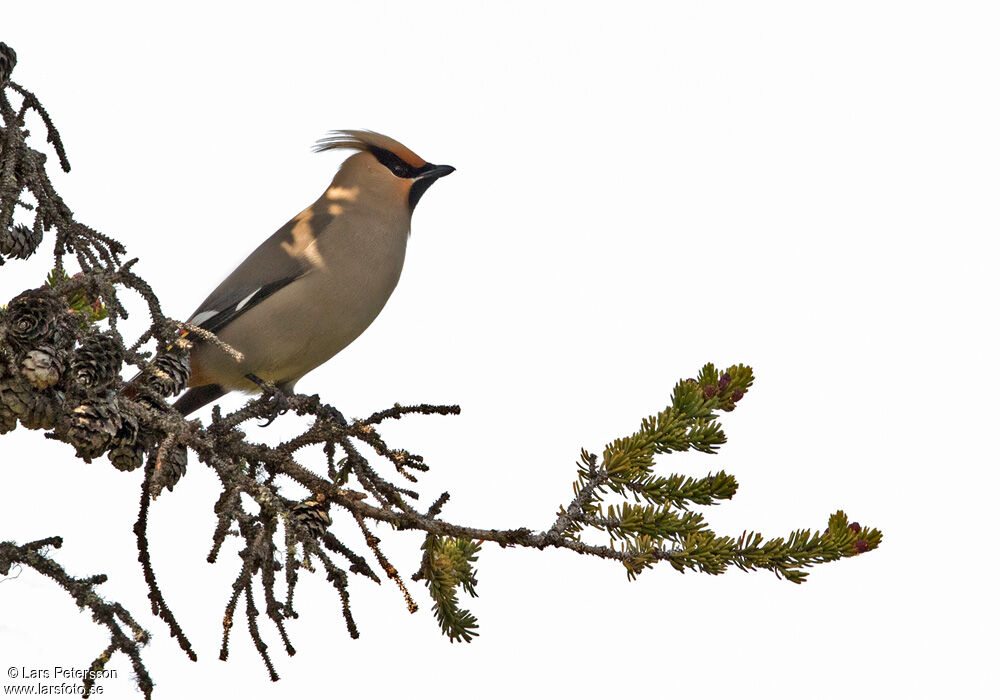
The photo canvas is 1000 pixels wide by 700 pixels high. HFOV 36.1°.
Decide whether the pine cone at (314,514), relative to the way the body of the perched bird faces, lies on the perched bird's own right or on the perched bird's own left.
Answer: on the perched bird's own right

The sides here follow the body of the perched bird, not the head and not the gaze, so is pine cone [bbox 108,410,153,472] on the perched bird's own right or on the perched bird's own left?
on the perched bird's own right

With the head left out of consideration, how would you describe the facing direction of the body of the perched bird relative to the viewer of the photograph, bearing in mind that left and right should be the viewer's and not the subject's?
facing to the right of the viewer
